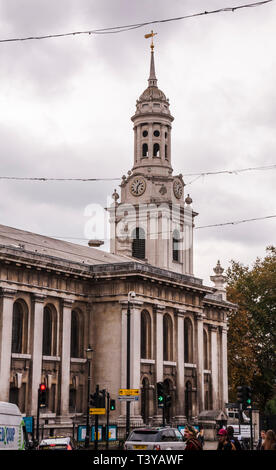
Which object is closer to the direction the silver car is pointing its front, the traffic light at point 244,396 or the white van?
the traffic light

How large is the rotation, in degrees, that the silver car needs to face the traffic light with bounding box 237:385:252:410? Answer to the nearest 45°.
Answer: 0° — it already faces it

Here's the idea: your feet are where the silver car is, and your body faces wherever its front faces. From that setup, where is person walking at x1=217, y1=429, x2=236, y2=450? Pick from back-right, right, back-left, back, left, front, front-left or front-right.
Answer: back-right

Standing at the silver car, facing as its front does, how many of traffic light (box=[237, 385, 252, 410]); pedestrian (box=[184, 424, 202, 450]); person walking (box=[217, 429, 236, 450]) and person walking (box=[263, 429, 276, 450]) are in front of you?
1

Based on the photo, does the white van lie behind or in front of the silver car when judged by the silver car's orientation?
behind

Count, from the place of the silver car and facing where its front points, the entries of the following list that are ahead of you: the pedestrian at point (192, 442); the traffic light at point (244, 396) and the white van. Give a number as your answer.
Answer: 1

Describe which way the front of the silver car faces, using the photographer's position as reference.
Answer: facing away from the viewer and to the right of the viewer

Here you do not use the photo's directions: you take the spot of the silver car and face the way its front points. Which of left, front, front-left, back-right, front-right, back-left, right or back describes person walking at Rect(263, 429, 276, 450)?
back-right

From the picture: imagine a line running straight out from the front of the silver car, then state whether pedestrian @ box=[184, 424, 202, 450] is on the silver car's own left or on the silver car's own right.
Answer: on the silver car's own right
